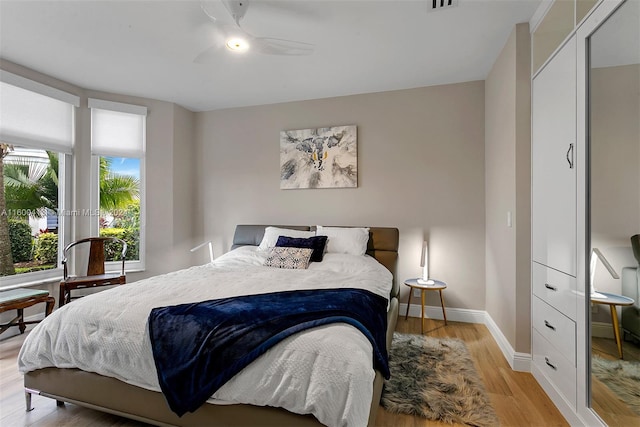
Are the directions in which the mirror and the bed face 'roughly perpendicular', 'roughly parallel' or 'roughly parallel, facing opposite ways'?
roughly perpendicular

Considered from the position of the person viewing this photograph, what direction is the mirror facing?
facing the viewer and to the left of the viewer

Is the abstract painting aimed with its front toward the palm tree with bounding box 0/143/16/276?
no

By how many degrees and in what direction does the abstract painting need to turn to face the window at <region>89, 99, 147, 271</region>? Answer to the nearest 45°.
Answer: approximately 90° to its right

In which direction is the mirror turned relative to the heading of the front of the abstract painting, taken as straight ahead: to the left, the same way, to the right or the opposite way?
to the right

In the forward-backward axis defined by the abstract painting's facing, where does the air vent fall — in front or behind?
in front

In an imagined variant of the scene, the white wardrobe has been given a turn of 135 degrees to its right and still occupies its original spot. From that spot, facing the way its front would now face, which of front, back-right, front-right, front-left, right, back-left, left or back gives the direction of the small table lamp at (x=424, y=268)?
front-left

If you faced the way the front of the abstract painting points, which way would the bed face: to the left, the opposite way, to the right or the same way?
the same way

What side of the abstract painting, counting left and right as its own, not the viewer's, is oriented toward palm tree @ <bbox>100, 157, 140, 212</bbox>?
right

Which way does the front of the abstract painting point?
toward the camera

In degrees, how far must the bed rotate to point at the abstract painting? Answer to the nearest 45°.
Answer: approximately 180°

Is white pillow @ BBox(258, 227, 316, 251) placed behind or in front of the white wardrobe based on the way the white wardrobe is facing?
in front

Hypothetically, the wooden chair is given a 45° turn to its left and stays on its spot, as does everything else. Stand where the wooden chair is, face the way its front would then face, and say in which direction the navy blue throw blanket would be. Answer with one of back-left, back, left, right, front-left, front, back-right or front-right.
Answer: front-right

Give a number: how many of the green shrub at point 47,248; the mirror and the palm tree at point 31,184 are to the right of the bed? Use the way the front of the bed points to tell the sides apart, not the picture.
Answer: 2

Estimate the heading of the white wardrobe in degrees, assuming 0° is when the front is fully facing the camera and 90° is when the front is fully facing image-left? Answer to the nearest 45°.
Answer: approximately 45°

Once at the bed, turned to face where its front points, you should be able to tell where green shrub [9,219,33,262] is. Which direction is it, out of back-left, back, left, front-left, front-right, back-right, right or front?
right

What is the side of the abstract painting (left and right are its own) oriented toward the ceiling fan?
front
